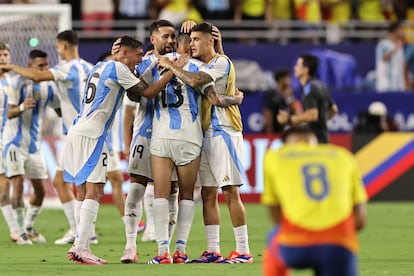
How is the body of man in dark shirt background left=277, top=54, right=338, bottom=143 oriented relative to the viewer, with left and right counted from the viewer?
facing to the left of the viewer

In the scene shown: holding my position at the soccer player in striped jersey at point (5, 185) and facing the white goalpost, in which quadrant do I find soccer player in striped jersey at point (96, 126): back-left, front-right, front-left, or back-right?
back-right

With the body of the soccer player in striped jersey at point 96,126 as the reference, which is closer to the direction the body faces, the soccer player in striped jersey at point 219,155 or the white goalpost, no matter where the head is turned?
the soccer player in striped jersey

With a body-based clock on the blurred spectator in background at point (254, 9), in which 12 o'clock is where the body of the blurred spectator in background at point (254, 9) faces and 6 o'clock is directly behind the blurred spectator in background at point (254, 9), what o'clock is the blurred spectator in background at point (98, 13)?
the blurred spectator in background at point (98, 13) is roughly at 3 o'clock from the blurred spectator in background at point (254, 9).

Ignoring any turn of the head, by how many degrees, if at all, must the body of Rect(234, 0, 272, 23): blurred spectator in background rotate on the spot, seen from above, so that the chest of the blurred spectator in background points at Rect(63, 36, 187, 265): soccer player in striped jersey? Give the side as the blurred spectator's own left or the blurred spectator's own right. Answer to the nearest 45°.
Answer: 0° — they already face them

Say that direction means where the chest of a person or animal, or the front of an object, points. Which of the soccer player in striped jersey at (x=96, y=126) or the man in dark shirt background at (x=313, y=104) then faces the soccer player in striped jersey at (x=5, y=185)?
the man in dark shirt background
